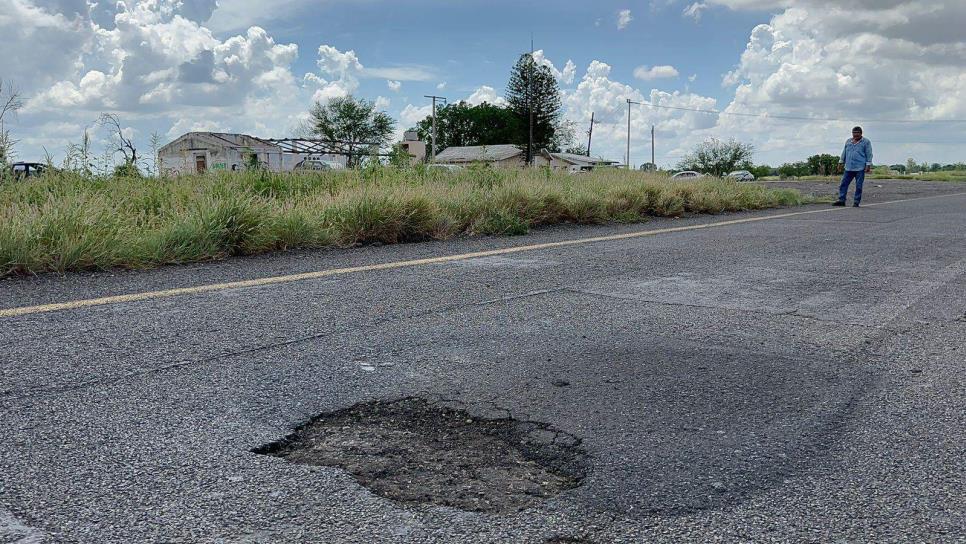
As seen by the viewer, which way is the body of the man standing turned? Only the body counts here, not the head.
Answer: toward the camera

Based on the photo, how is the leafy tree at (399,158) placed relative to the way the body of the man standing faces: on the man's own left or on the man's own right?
on the man's own right

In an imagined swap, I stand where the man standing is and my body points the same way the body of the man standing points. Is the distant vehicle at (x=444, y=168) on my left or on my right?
on my right

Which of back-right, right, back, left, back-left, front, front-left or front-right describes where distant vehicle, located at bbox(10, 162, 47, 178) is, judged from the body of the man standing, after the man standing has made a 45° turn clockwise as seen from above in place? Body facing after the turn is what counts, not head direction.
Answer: front
